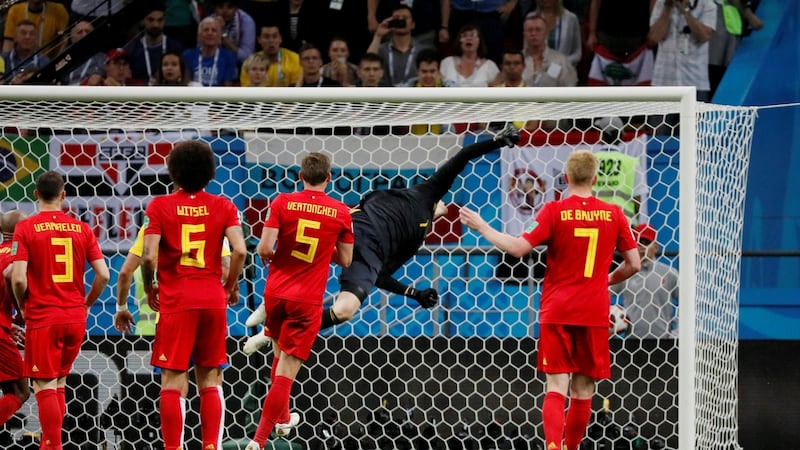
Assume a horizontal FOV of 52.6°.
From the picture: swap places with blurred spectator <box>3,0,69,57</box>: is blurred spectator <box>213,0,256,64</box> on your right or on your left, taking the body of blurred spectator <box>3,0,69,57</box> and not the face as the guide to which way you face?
on your left

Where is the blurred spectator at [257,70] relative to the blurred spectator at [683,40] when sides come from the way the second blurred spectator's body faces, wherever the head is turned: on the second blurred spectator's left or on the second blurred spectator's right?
on the second blurred spectator's right

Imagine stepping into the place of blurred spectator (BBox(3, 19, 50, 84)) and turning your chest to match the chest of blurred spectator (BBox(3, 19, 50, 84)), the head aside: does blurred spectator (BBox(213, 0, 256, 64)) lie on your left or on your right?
on your left

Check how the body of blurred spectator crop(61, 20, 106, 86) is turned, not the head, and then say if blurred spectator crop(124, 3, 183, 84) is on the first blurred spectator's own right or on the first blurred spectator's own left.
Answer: on the first blurred spectator's own left

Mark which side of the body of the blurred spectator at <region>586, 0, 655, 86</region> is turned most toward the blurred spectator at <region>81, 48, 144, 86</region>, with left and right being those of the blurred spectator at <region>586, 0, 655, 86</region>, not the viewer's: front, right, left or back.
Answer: right

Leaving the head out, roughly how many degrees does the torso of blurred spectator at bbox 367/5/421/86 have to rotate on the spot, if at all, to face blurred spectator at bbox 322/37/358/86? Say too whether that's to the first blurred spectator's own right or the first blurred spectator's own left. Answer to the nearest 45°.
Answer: approximately 90° to the first blurred spectator's own right
